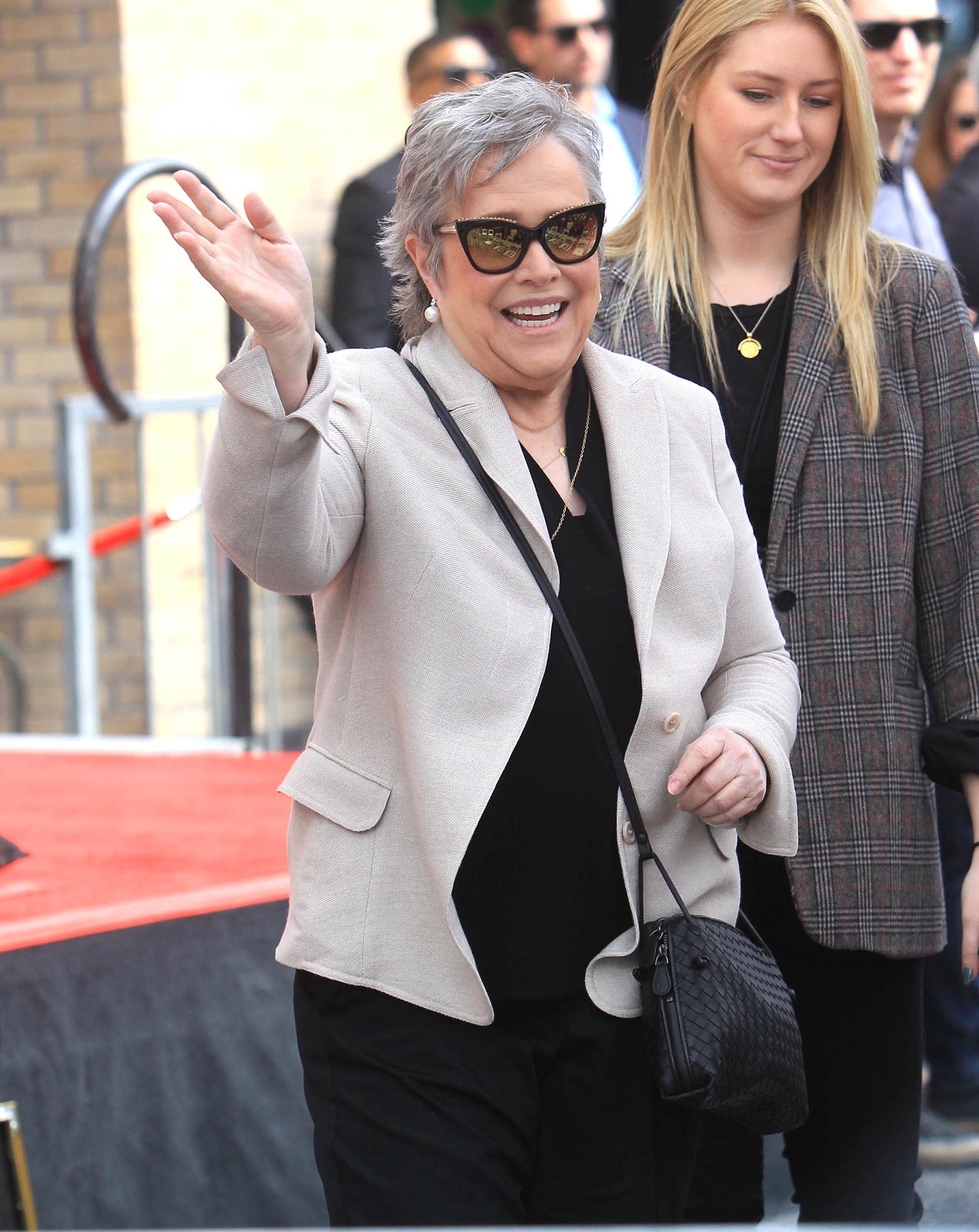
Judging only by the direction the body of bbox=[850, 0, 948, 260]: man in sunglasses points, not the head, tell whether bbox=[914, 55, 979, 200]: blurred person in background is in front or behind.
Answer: behind

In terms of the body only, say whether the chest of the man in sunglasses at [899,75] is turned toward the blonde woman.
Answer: yes

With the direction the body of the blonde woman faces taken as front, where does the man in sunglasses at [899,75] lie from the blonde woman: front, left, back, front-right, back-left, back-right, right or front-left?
back

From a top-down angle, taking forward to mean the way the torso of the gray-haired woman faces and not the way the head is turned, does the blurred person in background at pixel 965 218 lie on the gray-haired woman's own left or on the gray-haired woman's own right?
on the gray-haired woman's own left

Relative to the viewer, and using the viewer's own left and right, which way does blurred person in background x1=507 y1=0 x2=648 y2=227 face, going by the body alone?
facing the viewer and to the right of the viewer

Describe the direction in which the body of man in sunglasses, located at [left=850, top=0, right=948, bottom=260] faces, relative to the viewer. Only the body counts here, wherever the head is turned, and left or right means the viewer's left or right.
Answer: facing the viewer

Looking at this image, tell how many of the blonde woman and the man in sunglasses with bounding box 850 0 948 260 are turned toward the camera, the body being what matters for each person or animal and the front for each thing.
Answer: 2

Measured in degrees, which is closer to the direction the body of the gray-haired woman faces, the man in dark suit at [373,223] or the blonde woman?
the blonde woman
